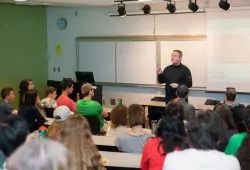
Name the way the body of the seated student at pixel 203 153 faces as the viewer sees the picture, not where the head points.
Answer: away from the camera

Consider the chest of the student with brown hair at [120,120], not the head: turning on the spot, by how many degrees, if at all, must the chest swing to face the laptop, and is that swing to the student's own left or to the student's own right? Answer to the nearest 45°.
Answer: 0° — they already face it

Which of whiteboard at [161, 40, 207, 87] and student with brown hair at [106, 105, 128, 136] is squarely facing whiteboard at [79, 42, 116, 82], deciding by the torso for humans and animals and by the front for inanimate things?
the student with brown hair

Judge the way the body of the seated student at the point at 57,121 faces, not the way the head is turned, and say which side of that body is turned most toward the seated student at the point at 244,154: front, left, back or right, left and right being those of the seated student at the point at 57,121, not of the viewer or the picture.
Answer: right

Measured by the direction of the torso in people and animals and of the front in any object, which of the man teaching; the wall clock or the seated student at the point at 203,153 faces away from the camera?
the seated student

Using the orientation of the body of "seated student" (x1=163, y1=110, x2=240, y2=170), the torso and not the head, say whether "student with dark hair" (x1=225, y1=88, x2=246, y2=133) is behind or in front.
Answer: in front

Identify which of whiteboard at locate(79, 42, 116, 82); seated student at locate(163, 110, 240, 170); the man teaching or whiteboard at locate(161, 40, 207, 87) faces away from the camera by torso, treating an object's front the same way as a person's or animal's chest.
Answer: the seated student

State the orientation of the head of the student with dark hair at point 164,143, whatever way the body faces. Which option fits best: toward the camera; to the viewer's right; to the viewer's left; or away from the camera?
away from the camera

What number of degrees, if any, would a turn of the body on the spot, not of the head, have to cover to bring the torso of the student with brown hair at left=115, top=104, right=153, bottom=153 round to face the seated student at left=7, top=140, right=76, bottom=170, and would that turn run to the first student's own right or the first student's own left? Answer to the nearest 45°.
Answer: approximately 180°

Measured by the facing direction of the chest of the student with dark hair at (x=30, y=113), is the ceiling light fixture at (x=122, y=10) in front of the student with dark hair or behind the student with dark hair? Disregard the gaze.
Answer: in front

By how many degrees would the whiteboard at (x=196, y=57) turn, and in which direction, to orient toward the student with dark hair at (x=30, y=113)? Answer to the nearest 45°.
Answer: approximately 45° to its right

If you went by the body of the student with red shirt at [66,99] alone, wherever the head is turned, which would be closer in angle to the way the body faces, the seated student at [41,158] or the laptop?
the laptop

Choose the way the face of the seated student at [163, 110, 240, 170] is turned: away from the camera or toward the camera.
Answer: away from the camera

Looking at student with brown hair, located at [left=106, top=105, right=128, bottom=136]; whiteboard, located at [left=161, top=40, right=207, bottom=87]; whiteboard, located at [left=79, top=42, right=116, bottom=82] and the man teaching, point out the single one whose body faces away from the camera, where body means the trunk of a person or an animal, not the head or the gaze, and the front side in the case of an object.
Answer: the student with brown hair

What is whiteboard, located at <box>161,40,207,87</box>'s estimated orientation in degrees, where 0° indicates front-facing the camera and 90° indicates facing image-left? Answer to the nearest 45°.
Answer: approximately 0°

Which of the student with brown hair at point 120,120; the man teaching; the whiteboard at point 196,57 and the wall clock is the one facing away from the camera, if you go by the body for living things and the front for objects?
the student with brown hair
